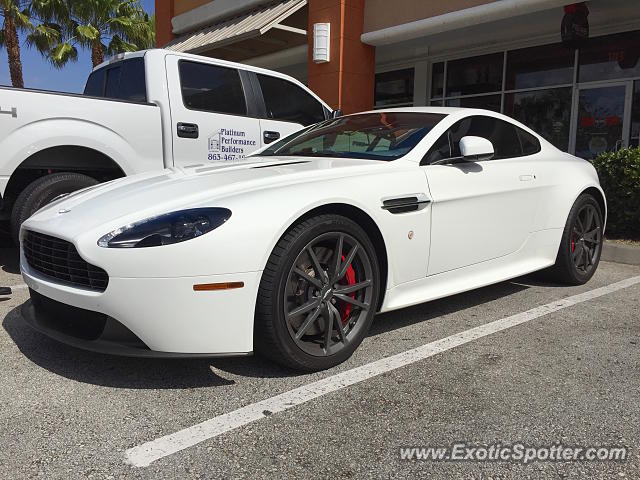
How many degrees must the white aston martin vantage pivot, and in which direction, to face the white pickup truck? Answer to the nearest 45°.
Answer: approximately 90° to its right

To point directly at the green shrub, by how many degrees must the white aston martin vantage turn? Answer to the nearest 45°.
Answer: approximately 180°

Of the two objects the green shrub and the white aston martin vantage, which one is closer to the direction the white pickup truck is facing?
the green shrub

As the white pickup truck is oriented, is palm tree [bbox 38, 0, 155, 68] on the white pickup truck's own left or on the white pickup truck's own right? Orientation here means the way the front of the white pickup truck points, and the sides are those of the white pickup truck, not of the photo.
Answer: on the white pickup truck's own left

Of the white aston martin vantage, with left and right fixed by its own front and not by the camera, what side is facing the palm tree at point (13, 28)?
right

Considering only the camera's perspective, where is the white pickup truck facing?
facing away from the viewer and to the right of the viewer

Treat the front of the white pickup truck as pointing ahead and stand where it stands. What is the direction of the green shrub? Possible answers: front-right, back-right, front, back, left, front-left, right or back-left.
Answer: front-right

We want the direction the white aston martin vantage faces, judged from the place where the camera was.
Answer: facing the viewer and to the left of the viewer

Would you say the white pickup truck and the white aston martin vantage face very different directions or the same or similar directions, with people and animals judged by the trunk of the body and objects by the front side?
very different directions
